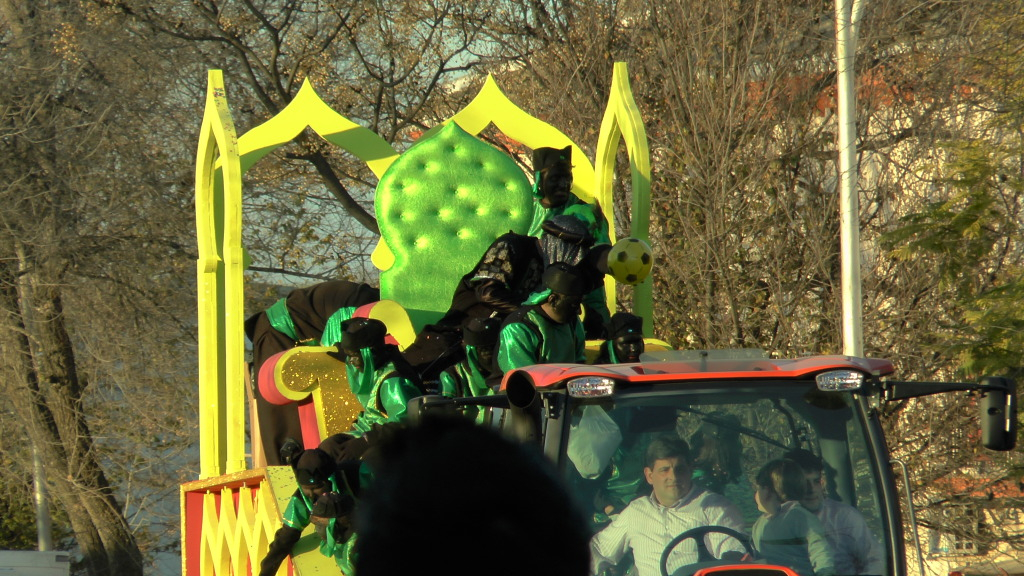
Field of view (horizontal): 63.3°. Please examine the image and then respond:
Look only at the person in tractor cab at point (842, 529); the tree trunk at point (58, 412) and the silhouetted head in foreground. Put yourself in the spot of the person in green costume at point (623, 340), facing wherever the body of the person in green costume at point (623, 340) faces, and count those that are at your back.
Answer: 1

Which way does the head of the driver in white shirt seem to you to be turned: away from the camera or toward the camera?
toward the camera

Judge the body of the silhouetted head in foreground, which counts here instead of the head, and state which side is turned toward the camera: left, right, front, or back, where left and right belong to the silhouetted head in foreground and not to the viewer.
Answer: back

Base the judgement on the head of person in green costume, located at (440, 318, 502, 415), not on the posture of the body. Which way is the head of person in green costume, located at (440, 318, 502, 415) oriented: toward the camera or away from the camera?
toward the camera

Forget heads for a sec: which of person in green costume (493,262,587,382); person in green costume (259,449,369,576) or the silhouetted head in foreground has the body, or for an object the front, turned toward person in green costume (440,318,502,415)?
the silhouetted head in foreground

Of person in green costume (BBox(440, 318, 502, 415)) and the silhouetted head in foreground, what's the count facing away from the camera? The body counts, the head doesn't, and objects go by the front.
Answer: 1

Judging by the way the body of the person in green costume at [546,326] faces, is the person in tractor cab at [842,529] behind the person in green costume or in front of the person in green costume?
in front

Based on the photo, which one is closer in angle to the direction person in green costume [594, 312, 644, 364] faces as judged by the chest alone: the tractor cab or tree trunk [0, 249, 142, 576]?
the tractor cab

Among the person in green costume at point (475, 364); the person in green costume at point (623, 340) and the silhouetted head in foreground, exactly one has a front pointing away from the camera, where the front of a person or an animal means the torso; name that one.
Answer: the silhouetted head in foreground

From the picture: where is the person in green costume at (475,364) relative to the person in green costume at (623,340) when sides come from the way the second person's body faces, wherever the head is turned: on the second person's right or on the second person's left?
on the second person's right

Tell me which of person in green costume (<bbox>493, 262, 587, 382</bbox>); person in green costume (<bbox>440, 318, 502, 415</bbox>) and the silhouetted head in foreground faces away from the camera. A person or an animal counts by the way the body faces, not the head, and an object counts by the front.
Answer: the silhouetted head in foreground

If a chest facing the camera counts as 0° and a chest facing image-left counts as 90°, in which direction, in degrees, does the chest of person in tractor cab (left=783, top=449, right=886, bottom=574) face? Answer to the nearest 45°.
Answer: approximately 45°

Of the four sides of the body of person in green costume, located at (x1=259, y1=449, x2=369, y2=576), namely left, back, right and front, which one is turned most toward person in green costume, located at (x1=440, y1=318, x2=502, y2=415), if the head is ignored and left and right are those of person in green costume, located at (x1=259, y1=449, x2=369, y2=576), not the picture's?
back

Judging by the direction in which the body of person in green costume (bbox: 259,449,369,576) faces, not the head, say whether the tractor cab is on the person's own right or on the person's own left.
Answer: on the person's own left
